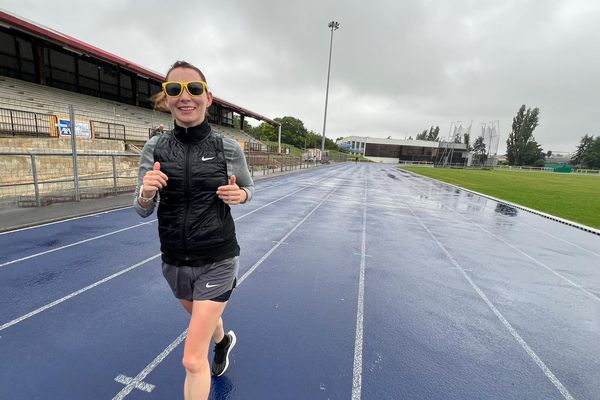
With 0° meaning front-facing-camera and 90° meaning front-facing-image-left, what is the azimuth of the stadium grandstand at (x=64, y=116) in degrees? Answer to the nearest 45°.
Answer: approximately 315°
